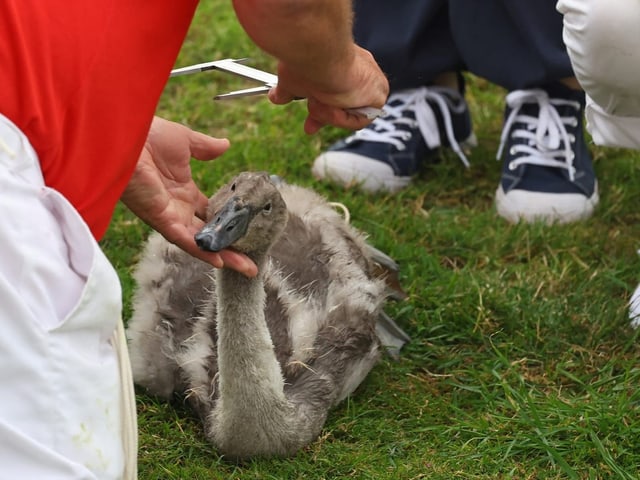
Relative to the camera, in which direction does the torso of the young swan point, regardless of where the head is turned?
toward the camera
